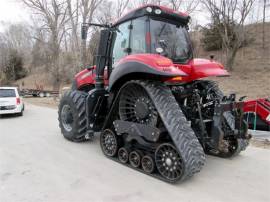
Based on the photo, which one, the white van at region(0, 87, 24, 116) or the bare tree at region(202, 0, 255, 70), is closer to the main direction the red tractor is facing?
the white van

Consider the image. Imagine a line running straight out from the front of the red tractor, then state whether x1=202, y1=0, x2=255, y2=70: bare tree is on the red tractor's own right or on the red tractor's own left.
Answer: on the red tractor's own right

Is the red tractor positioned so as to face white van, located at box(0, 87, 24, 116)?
yes

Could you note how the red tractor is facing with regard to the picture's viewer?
facing away from the viewer and to the left of the viewer
